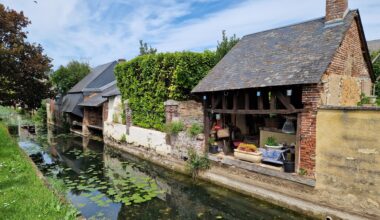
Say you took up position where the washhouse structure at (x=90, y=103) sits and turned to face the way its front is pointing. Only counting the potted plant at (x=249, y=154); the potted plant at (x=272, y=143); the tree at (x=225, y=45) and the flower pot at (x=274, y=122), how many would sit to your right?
0

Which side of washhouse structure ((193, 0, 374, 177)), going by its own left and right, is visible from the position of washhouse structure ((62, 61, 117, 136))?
right

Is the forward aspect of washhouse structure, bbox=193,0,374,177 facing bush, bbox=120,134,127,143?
no

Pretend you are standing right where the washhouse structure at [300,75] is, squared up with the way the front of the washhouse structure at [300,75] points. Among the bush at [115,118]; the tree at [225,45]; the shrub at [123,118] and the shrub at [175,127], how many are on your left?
0

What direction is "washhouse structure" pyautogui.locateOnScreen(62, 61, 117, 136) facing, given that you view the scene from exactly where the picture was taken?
facing the viewer and to the left of the viewer

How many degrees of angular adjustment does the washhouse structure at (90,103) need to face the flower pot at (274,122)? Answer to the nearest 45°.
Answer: approximately 45° to its left

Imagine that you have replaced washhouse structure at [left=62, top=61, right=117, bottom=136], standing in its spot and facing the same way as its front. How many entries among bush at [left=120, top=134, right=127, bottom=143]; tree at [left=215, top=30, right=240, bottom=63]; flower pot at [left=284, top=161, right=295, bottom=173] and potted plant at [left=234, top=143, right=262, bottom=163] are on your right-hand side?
0

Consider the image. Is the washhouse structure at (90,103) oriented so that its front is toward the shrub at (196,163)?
no

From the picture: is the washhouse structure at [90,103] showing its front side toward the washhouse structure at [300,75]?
no

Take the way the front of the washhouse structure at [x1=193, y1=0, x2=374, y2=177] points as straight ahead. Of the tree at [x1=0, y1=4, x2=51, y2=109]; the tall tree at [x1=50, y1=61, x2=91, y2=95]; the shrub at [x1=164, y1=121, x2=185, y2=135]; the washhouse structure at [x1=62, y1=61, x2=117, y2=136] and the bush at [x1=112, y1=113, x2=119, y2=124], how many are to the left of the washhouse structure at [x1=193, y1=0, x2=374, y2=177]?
0

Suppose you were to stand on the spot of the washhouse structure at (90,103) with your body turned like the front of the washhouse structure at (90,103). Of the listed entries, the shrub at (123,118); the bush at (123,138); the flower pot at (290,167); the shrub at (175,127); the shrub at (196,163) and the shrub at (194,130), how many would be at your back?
0

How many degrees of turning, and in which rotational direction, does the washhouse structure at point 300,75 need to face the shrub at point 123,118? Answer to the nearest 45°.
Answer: approximately 90° to its right

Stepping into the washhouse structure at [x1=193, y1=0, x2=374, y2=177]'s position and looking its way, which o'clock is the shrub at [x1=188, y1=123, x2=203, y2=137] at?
The shrub is roughly at 2 o'clock from the washhouse structure.

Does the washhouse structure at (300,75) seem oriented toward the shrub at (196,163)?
no

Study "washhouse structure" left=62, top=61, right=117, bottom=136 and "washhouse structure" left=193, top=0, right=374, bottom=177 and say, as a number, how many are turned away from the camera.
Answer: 0

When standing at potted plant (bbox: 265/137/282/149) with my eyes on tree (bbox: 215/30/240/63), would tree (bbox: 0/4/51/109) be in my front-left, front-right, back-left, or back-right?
front-left

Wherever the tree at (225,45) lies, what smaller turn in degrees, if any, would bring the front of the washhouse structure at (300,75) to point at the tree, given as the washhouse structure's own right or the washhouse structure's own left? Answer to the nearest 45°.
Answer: approximately 90° to the washhouse structure's own right

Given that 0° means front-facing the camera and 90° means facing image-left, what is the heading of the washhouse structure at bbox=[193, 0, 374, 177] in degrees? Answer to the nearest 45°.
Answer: approximately 45°
